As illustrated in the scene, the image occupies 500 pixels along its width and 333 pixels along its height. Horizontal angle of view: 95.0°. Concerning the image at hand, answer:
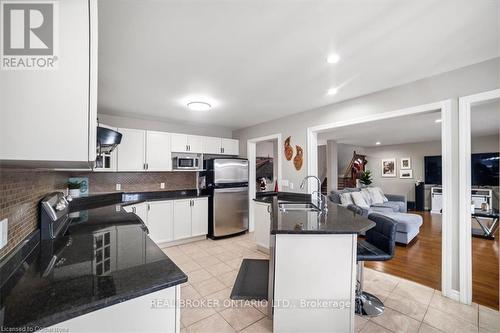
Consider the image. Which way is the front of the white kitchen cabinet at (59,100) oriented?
to the viewer's right

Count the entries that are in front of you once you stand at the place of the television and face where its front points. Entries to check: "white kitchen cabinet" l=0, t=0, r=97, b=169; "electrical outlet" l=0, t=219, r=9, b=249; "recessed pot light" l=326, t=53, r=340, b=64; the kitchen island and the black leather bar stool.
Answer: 5

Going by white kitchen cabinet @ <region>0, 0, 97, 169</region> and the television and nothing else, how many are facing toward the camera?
1

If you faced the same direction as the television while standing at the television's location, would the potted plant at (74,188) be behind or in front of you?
in front

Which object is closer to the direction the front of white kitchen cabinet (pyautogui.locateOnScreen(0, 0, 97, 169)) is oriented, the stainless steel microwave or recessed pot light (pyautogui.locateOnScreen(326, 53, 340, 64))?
the recessed pot light

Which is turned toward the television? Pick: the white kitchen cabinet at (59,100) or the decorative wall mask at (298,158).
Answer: the white kitchen cabinet

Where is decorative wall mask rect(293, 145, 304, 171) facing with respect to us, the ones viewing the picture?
facing the viewer and to the left of the viewer

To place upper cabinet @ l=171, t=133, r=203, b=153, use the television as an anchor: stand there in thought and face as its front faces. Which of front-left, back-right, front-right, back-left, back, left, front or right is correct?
front-right

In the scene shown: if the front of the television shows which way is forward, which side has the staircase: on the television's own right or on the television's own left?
on the television's own right

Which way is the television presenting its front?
toward the camera

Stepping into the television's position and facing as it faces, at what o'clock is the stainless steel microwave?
The stainless steel microwave is roughly at 1 o'clock from the television.

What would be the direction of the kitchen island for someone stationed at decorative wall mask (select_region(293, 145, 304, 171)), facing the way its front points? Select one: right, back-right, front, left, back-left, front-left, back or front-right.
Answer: front-left

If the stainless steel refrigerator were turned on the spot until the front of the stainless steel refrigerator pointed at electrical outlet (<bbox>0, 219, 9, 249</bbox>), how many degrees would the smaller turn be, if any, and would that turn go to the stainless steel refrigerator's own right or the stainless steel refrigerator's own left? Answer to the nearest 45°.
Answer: approximately 45° to the stainless steel refrigerator's own right

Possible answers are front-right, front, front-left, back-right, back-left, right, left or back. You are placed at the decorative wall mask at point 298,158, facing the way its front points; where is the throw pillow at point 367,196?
back

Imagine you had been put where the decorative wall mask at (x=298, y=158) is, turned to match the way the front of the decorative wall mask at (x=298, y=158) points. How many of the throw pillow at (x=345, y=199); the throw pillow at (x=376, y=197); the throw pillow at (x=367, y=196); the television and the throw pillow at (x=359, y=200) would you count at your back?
5

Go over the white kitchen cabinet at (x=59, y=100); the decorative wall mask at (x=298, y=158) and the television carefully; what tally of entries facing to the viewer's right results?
1

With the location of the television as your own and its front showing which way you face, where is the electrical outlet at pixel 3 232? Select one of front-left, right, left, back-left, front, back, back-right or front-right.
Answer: front

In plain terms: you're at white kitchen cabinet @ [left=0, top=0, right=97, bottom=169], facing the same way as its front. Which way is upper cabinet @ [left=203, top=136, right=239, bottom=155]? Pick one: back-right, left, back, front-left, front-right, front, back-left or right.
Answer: front-left
